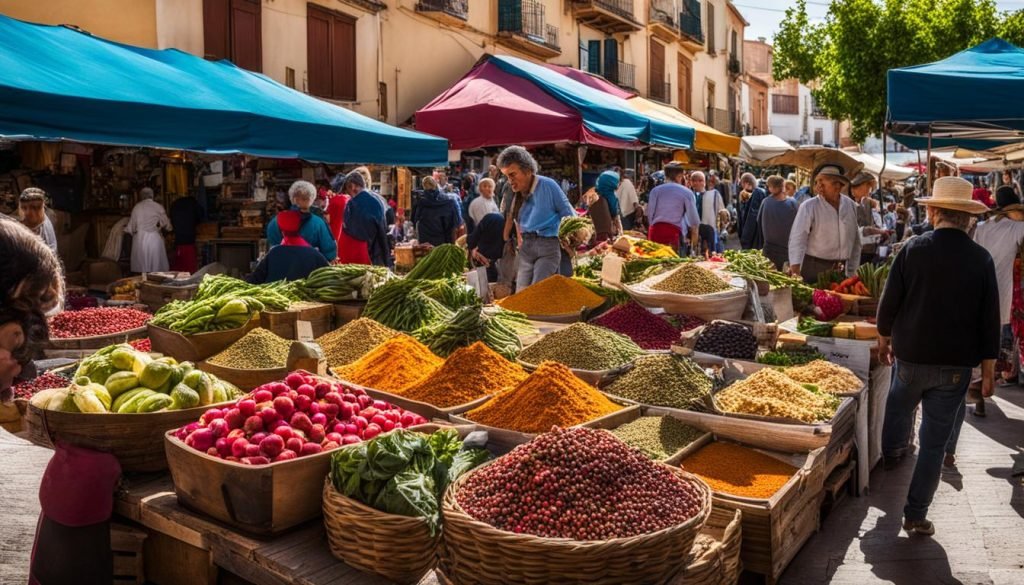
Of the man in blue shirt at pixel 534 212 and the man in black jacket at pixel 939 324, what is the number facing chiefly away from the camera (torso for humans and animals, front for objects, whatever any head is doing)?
1

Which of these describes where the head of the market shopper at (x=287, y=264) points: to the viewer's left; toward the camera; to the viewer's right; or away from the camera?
away from the camera

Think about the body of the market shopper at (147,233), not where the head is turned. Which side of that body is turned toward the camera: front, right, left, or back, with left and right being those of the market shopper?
back

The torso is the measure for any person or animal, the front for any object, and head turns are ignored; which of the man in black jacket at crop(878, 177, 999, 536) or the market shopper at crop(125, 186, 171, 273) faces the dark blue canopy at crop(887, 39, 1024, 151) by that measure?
the man in black jacket

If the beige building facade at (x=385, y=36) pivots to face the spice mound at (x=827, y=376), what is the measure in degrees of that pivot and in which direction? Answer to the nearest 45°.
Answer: approximately 45° to its right

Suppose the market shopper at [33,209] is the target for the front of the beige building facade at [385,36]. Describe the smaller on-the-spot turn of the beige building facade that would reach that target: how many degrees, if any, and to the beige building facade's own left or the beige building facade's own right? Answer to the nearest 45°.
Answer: approximately 45° to the beige building facade's own right

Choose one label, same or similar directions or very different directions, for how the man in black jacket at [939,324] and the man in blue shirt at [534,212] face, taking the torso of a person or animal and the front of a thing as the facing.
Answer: very different directions

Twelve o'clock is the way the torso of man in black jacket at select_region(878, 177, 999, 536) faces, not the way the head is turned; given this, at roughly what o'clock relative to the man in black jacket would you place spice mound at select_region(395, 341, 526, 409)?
The spice mound is roughly at 8 o'clock from the man in black jacket.

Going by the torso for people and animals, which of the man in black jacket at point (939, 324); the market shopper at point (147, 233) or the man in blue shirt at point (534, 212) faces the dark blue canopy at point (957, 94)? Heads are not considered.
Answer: the man in black jacket

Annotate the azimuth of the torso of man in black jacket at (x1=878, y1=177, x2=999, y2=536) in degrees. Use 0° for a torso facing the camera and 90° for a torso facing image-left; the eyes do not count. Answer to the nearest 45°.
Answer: approximately 180°

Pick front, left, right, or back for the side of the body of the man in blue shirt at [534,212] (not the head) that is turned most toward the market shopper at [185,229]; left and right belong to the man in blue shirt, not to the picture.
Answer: right

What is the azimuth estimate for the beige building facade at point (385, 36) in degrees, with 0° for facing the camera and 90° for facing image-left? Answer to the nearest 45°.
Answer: approximately 315°
